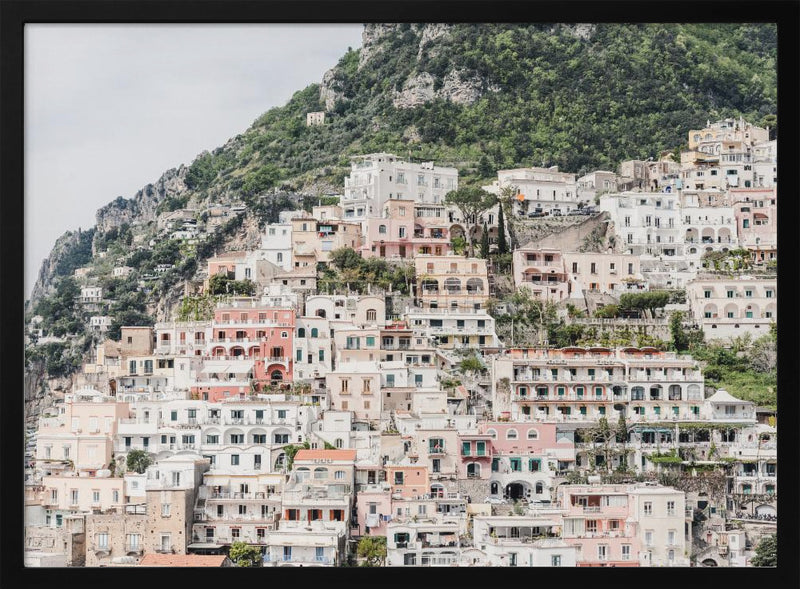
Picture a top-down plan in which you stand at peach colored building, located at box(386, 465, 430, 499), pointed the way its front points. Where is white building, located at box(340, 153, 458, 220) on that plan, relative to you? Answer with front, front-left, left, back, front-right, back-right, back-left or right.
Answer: back

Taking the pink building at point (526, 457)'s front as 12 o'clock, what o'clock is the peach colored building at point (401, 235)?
The peach colored building is roughly at 5 o'clock from the pink building.

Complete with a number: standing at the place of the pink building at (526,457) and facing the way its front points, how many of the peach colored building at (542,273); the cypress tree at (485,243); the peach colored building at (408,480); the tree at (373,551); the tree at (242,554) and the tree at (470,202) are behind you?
3

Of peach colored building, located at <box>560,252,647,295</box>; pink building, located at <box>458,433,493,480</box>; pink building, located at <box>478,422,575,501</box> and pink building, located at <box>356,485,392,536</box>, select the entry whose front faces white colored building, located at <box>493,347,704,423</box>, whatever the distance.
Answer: peach colored building, located at <box>560,252,647,295</box>

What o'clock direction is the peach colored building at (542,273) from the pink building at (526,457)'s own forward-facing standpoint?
The peach colored building is roughly at 6 o'clock from the pink building.

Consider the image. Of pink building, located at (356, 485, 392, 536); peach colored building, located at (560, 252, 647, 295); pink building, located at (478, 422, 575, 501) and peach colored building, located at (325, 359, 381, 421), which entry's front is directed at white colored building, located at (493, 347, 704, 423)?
peach colored building, located at (560, 252, 647, 295)

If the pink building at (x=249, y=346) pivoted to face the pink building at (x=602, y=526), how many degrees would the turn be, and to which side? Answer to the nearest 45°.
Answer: approximately 45° to its left

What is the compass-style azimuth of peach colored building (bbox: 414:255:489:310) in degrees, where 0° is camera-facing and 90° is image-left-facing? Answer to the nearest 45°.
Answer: approximately 0°

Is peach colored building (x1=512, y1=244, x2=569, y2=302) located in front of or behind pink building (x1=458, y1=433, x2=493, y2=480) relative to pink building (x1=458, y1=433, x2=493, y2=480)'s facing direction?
behind
